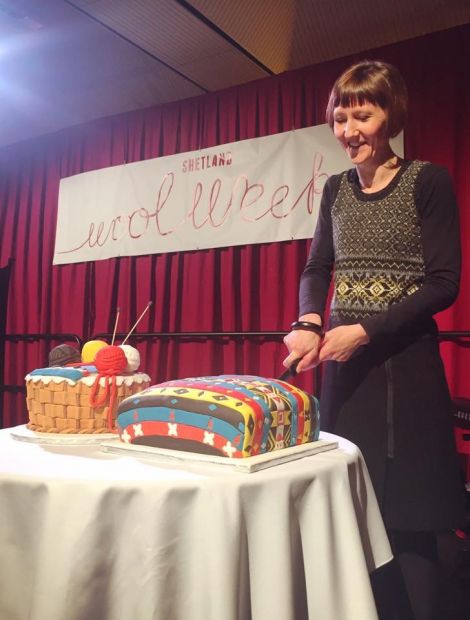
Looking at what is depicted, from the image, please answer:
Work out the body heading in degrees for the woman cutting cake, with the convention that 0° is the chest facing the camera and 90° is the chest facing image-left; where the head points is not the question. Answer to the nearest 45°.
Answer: approximately 45°

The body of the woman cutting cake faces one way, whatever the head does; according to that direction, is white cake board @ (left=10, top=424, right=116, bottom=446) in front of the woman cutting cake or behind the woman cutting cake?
in front

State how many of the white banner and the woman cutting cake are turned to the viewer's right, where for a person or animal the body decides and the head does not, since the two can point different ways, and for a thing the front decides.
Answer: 0

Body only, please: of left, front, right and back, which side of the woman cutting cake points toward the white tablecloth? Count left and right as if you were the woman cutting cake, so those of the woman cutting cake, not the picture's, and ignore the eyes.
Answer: front

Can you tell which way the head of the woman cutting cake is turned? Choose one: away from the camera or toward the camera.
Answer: toward the camera

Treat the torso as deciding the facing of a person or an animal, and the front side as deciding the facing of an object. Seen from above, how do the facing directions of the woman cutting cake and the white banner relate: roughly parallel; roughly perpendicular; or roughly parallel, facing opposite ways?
roughly parallel

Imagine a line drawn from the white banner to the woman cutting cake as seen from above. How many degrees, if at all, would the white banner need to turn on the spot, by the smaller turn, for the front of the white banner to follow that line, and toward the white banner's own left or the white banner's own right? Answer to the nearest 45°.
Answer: approximately 45° to the white banner's own left

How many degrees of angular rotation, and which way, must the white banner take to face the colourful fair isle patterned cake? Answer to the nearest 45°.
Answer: approximately 45° to its left

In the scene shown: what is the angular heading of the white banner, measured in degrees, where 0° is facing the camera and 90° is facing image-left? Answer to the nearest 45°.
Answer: approximately 45°

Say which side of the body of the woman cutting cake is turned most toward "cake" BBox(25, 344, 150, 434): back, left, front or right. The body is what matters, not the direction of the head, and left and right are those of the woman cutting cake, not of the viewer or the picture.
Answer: front
